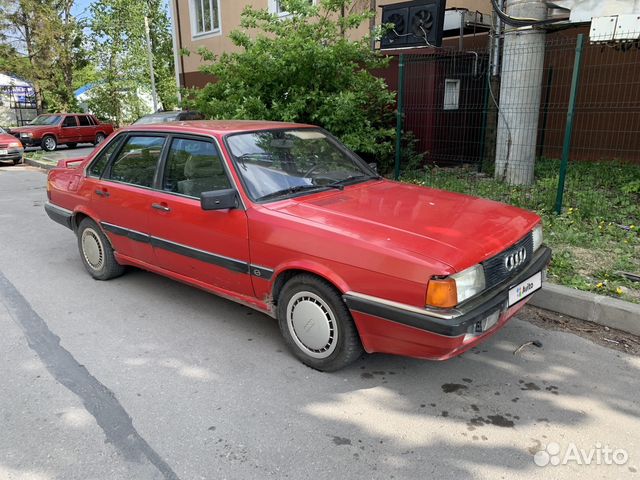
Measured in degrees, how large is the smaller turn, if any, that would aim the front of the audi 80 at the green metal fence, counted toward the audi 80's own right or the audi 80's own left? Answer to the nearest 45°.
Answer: approximately 90° to the audi 80's own left

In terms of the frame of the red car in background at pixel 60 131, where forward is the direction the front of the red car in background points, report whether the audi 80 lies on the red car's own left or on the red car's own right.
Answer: on the red car's own left

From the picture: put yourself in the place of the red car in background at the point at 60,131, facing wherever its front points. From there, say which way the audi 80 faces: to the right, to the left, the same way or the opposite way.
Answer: to the left

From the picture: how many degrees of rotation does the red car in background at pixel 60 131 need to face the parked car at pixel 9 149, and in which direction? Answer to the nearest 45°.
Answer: approximately 45° to its left

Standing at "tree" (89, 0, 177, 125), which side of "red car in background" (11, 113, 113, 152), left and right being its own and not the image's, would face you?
back

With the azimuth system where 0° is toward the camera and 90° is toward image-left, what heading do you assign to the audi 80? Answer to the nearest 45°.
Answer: approximately 315°

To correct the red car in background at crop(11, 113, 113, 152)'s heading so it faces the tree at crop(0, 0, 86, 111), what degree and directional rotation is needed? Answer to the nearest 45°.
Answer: approximately 135° to its right

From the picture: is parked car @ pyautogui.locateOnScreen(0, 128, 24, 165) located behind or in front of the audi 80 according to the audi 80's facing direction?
behind

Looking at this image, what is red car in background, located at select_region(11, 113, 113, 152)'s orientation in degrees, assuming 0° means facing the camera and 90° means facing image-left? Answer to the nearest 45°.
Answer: approximately 45°

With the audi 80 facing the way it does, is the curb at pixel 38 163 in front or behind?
behind

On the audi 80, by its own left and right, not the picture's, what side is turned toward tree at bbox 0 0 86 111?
back

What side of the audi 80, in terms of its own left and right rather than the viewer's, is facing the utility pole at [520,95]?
left

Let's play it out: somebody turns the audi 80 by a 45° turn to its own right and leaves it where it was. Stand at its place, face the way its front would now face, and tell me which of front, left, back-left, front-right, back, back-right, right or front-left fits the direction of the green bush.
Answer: back

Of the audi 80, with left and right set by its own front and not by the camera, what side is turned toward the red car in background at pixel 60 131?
back
